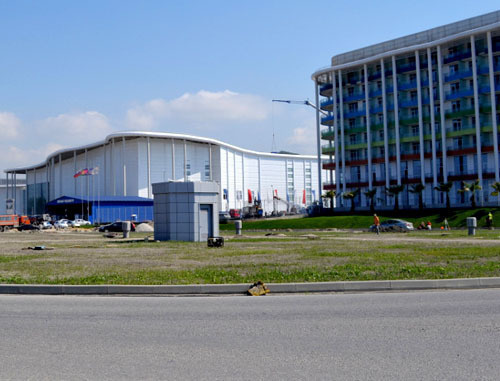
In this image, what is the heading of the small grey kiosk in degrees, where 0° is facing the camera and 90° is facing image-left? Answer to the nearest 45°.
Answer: approximately 315°

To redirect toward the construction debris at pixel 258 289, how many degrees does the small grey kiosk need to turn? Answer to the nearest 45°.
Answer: approximately 45° to its right
